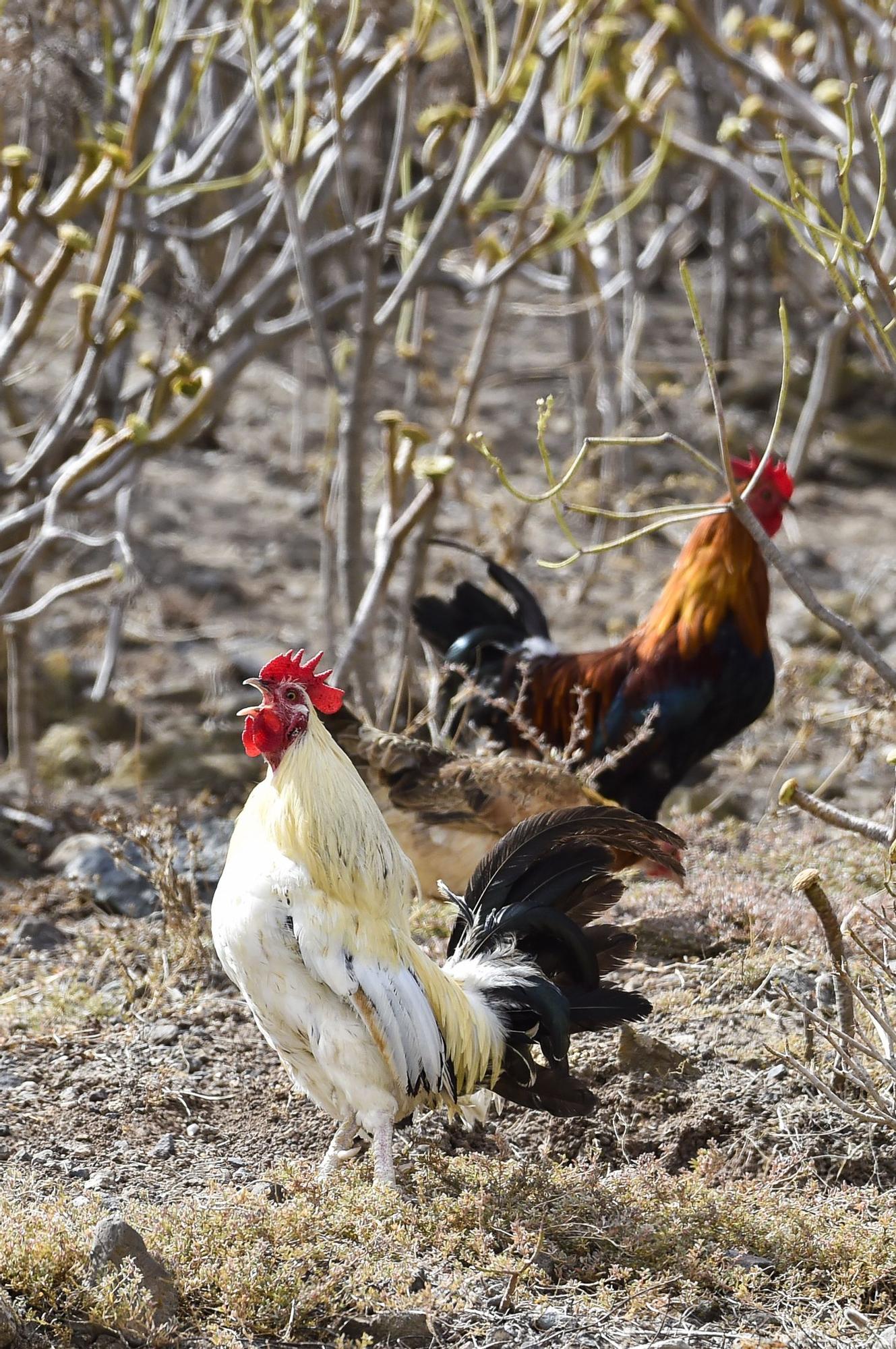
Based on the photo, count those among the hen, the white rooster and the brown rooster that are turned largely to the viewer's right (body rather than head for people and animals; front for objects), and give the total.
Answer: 2

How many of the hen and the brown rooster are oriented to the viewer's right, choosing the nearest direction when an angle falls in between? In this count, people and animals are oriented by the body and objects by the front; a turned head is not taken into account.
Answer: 2

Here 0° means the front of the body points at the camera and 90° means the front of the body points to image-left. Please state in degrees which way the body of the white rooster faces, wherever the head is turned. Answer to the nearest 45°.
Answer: approximately 90°

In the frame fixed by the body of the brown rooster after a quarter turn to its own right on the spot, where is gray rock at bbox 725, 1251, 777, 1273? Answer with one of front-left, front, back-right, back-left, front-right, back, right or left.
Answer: front

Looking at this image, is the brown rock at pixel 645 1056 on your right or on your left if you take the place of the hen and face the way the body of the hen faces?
on your right

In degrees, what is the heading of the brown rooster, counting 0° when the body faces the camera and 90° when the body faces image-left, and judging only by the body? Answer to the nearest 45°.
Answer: approximately 270°

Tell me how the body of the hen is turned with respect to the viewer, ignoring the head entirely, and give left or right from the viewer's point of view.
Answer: facing to the right of the viewer

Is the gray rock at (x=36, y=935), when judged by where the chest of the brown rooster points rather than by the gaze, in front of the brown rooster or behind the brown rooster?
behind

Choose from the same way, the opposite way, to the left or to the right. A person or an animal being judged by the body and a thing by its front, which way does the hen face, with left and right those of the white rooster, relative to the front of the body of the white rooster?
the opposite way

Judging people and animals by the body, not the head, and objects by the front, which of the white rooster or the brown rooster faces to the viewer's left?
the white rooster

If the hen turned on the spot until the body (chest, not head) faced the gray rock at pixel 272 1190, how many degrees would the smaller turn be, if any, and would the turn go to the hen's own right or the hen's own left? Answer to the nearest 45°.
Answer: approximately 90° to the hen's own right
